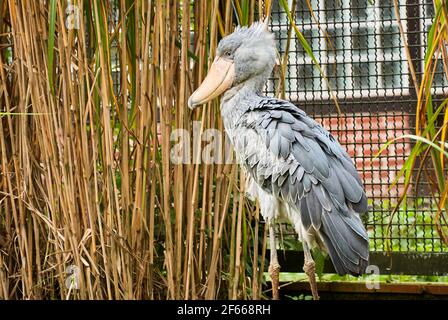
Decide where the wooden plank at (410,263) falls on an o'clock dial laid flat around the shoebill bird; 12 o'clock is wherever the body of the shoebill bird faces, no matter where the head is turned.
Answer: The wooden plank is roughly at 4 o'clock from the shoebill bird.

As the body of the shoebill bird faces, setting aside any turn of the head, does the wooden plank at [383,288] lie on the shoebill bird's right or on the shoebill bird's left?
on the shoebill bird's right

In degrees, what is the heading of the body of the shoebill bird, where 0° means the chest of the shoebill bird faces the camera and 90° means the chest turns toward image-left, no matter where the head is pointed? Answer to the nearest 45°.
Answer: approximately 90°

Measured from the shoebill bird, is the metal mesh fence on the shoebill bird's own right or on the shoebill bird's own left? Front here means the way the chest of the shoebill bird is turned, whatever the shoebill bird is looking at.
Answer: on the shoebill bird's own right
